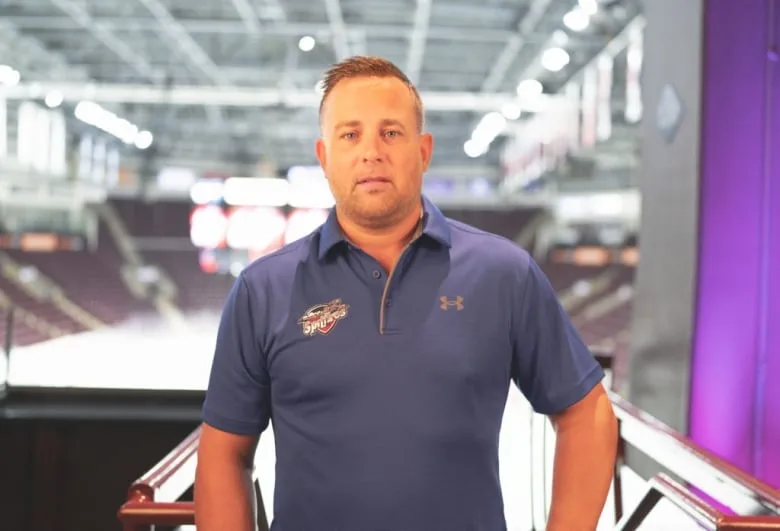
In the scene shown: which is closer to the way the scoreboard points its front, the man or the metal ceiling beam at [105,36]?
the man

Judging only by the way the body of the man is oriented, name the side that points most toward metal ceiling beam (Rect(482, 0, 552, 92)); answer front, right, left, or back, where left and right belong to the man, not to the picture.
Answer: back

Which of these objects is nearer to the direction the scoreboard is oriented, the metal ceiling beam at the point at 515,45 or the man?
the man

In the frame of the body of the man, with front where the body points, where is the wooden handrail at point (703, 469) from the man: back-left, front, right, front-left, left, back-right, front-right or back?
back-left

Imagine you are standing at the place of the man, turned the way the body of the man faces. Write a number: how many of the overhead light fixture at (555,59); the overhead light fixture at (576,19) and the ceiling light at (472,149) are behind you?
3

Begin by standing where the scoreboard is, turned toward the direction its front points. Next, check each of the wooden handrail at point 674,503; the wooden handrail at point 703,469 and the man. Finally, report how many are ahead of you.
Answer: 3

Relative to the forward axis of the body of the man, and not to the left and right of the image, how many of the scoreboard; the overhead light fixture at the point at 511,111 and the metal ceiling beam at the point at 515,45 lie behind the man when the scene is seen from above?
3

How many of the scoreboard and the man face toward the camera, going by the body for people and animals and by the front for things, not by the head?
2

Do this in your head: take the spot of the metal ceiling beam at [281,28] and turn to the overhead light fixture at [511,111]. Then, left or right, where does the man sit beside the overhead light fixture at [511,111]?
right

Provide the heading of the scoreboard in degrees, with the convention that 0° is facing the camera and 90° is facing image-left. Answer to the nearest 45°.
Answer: approximately 0°

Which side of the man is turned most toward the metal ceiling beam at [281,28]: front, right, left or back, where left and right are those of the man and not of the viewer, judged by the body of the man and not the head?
back
